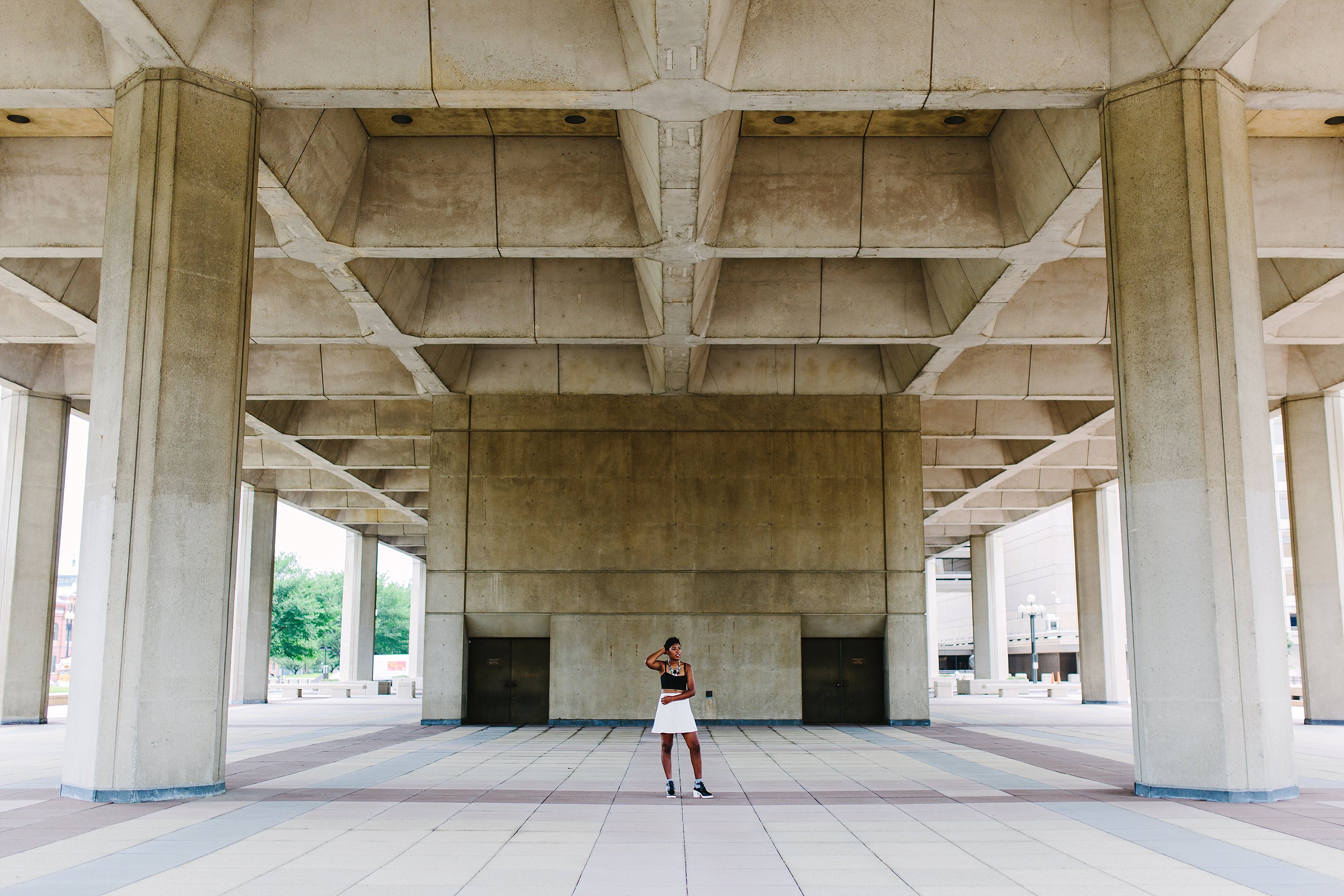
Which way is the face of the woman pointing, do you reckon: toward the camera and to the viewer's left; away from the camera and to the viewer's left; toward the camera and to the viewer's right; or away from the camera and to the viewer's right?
toward the camera and to the viewer's right

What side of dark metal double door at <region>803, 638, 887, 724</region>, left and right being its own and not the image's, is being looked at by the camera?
front

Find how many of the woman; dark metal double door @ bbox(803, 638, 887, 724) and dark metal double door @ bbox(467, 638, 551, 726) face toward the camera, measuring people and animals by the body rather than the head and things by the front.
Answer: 3

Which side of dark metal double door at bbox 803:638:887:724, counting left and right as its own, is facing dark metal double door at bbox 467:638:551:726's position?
right

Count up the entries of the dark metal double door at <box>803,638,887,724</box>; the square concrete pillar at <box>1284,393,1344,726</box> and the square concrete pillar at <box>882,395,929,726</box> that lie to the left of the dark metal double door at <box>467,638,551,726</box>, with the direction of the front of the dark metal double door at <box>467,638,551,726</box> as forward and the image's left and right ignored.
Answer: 3

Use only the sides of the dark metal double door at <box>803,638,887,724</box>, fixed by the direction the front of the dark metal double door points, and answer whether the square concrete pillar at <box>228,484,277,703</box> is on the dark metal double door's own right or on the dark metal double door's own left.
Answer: on the dark metal double door's own right

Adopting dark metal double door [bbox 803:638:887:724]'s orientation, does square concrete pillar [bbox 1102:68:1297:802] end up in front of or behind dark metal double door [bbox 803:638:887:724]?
in front

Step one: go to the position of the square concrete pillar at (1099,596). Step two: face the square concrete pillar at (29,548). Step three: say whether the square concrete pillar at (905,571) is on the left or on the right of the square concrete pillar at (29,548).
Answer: left

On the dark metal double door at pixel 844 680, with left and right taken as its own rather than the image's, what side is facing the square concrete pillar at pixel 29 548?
right

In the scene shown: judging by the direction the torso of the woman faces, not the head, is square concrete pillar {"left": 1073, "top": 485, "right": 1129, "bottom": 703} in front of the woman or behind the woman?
behind

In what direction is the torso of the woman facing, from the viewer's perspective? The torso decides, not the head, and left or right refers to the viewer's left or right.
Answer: facing the viewer

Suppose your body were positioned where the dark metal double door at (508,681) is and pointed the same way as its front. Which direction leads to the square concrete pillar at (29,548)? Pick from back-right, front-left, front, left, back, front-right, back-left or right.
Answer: right

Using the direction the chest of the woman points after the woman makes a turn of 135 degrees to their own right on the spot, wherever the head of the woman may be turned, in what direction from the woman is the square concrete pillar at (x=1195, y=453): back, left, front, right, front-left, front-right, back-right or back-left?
back-right
